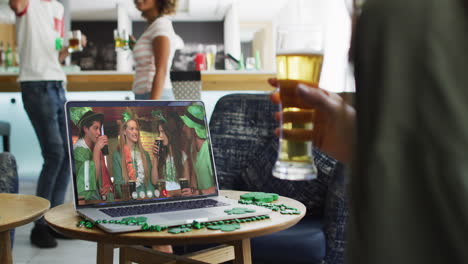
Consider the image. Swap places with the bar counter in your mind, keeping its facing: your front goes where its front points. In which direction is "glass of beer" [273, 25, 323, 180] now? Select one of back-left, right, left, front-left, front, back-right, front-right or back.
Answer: front

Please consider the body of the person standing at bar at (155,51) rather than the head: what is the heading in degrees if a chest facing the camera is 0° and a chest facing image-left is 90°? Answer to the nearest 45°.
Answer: approximately 90°

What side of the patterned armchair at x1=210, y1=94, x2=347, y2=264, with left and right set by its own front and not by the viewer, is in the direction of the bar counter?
back

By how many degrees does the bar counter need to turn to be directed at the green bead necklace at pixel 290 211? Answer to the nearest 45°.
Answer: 0° — it already faces it

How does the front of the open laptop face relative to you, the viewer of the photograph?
facing the viewer and to the right of the viewer

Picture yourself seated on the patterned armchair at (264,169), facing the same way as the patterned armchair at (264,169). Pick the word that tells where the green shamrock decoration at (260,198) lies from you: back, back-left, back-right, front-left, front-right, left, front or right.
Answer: front-right

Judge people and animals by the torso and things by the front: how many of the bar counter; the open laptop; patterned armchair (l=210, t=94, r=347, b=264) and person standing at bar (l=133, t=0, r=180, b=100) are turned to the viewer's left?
1

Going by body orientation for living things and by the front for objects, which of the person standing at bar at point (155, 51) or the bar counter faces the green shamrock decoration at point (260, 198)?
the bar counter

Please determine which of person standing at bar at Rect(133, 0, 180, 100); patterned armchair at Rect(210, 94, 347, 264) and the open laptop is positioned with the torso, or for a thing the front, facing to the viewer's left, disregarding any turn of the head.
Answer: the person standing at bar

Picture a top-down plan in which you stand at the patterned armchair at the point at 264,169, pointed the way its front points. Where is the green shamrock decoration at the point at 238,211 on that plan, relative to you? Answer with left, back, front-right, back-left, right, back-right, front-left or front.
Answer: front-right

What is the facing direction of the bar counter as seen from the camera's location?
facing the viewer

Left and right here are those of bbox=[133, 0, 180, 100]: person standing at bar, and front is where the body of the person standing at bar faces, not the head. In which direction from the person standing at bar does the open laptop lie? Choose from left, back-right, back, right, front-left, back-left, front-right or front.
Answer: left
